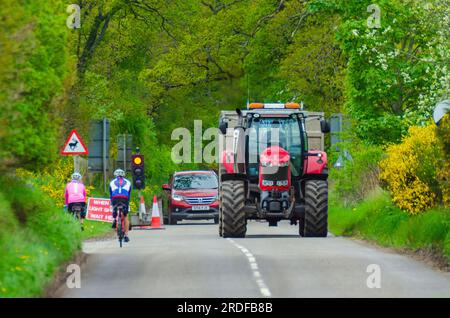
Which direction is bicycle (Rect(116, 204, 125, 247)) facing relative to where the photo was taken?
away from the camera

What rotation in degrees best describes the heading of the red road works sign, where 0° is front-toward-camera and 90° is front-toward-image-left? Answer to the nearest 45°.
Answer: approximately 0°

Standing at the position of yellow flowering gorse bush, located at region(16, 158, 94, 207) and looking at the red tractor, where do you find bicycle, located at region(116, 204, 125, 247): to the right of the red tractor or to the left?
right

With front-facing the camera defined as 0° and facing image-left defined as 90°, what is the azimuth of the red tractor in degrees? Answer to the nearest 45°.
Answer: approximately 0°

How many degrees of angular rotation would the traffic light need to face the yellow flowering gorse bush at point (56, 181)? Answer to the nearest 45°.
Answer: approximately 45° to its right

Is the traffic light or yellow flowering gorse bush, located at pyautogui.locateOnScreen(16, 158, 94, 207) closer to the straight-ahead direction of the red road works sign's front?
the yellow flowering gorse bush

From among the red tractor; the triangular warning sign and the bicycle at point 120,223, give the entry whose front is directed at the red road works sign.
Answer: the bicycle

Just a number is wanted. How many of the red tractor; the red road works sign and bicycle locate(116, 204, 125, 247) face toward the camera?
2
